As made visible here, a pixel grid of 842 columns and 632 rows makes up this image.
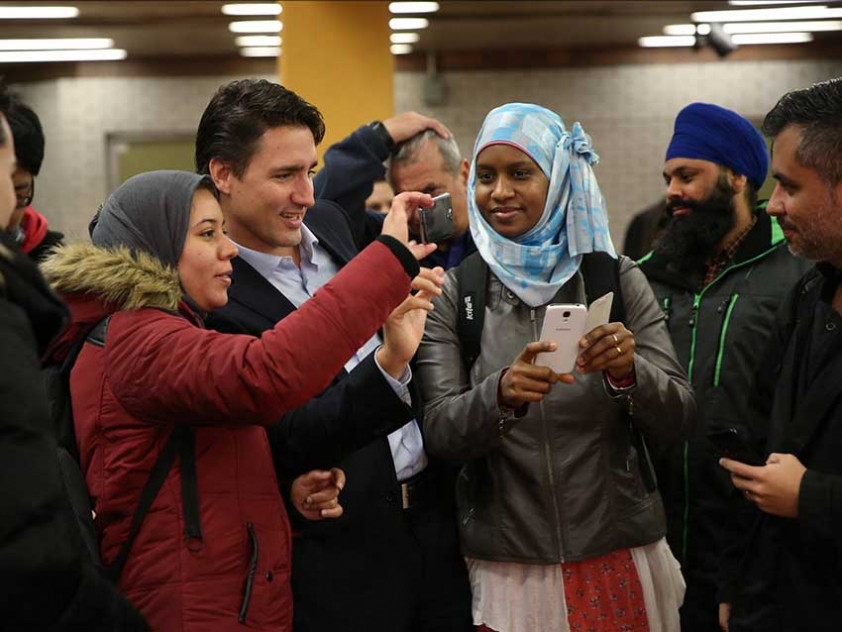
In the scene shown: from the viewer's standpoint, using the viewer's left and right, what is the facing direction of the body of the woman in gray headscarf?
facing to the right of the viewer

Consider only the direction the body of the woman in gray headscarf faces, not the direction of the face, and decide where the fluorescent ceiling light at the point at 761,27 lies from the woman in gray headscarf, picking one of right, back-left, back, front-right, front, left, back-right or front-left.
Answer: front-left

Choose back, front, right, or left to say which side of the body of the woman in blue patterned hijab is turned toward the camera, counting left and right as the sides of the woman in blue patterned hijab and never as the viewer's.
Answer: front

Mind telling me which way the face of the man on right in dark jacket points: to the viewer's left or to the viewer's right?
to the viewer's left

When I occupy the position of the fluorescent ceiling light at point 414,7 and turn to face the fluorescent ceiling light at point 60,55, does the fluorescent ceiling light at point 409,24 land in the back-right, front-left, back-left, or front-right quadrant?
front-right

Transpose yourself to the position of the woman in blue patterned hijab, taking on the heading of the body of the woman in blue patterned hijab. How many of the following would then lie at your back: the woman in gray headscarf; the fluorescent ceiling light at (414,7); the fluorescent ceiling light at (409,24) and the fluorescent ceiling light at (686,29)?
3

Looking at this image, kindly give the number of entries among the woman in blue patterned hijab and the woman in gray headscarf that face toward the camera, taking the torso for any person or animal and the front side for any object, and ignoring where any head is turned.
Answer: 1

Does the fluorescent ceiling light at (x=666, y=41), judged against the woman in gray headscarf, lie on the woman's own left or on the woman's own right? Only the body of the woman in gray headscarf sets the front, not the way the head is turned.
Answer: on the woman's own left

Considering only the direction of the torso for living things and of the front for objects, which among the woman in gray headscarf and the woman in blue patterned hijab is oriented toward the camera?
the woman in blue patterned hijab

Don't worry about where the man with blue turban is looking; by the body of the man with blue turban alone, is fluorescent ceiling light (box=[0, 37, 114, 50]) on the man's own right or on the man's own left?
on the man's own right

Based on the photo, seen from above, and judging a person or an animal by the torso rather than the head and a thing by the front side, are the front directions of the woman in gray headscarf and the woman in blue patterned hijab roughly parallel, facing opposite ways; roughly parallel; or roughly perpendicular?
roughly perpendicular

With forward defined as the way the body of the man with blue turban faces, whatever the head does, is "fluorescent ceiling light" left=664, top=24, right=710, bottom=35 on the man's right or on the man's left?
on the man's right
